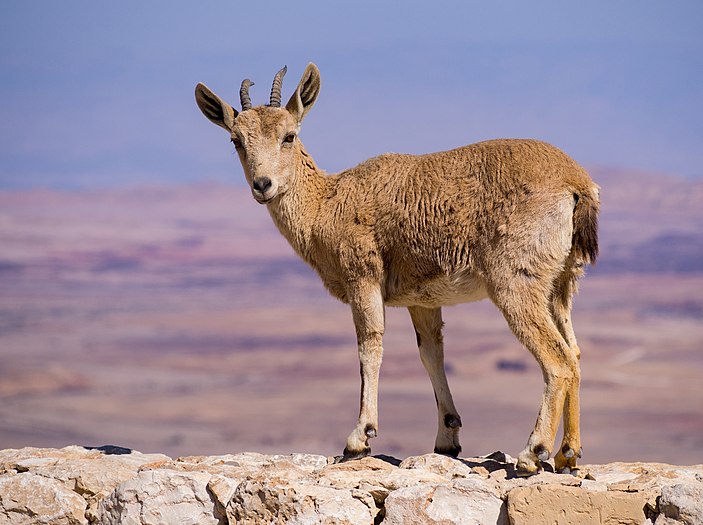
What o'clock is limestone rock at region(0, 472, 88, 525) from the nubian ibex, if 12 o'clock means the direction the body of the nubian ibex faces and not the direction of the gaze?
The limestone rock is roughly at 12 o'clock from the nubian ibex.

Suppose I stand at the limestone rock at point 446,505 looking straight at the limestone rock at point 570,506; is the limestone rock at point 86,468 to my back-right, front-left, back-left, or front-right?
back-left

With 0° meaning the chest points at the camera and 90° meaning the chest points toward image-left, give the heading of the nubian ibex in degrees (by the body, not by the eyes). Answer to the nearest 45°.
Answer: approximately 90°

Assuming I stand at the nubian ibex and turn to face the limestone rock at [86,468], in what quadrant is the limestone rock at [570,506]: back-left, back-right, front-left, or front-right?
back-left
